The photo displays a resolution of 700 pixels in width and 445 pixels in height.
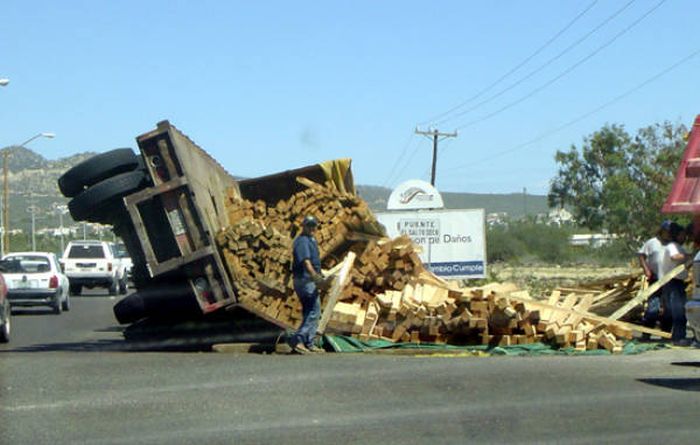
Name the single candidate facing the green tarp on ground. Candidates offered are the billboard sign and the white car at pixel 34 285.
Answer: the billboard sign

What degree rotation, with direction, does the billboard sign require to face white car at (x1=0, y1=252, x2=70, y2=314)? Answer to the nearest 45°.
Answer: approximately 90° to its right

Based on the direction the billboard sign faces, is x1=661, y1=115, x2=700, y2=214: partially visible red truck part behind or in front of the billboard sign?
in front

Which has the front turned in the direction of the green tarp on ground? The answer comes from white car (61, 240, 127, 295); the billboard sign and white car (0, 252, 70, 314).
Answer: the billboard sign

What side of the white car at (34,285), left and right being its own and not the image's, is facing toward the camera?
back

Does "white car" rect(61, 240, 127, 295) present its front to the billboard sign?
no

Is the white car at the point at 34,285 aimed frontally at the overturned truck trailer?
no

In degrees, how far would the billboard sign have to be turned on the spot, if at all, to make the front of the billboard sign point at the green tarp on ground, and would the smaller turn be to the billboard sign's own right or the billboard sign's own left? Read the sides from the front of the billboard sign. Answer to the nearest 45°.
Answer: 0° — it already faces it

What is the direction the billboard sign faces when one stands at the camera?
facing the viewer

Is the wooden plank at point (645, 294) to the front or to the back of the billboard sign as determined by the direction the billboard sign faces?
to the front
